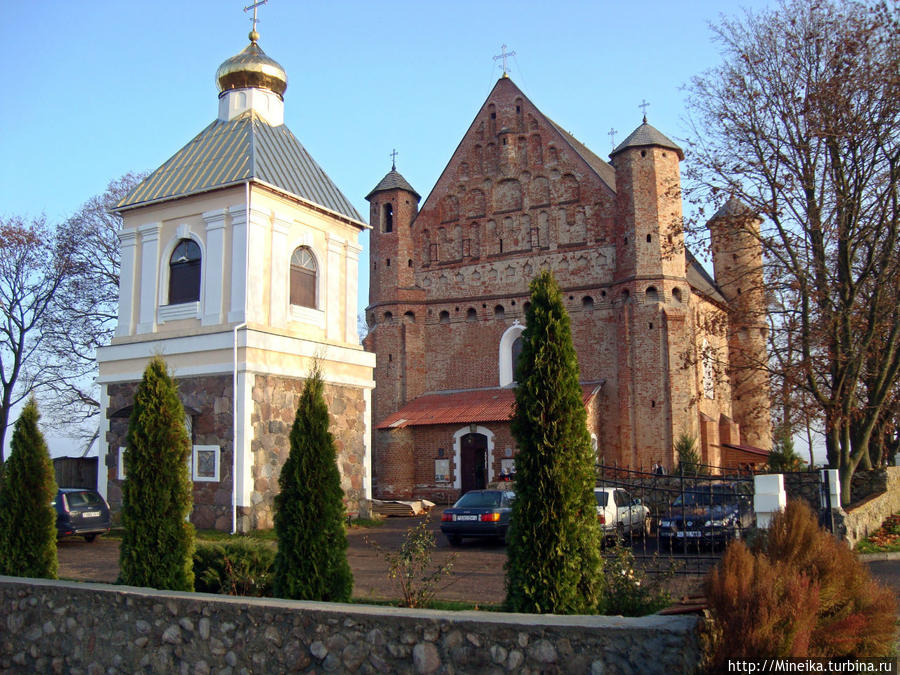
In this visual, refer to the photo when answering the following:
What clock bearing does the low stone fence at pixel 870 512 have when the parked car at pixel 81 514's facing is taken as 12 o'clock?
The low stone fence is roughly at 4 o'clock from the parked car.

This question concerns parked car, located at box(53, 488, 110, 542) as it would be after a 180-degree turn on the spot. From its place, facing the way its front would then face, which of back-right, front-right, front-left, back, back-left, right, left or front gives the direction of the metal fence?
front-left

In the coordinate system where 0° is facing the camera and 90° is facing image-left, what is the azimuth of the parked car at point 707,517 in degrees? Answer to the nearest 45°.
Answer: approximately 45°

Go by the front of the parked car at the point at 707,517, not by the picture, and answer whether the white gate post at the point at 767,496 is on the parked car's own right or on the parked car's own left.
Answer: on the parked car's own left

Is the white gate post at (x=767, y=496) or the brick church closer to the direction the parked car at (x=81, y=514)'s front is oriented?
the brick church

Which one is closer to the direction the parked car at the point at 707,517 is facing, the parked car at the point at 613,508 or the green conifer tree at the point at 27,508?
the green conifer tree

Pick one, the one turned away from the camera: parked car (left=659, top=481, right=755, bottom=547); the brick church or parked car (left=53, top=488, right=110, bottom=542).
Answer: parked car (left=53, top=488, right=110, bottom=542)

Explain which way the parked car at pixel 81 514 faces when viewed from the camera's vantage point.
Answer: facing away from the viewer
